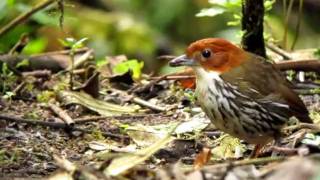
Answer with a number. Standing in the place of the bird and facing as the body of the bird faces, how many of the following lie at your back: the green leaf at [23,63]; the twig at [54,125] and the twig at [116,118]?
0

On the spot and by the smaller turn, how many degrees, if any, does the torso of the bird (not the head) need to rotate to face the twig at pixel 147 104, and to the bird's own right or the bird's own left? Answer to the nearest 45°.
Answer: approximately 45° to the bird's own right

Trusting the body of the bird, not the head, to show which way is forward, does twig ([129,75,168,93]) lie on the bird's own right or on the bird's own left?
on the bird's own right

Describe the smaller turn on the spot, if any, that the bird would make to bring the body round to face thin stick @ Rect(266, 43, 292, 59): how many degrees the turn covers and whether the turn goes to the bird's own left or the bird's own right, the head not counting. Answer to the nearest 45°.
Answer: approximately 90° to the bird's own right

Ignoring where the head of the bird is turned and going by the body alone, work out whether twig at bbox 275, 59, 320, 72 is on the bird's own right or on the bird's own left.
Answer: on the bird's own right

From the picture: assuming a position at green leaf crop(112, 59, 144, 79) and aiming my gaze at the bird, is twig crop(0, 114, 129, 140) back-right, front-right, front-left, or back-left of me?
front-right

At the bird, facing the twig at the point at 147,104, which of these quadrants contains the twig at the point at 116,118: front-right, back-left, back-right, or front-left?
front-left

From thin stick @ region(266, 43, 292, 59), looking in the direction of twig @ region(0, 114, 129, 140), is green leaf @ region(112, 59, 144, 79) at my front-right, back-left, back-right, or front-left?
front-right

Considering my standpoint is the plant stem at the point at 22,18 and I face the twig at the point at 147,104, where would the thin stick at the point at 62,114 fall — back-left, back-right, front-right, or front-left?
front-right

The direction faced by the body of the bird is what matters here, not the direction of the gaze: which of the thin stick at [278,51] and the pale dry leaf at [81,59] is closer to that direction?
the pale dry leaf

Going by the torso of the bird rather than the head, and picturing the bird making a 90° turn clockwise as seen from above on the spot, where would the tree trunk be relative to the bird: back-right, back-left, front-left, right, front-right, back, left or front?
front

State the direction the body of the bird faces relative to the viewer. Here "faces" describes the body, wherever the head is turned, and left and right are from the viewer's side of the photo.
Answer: facing to the left of the viewer

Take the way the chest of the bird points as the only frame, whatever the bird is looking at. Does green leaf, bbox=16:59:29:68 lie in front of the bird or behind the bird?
in front
